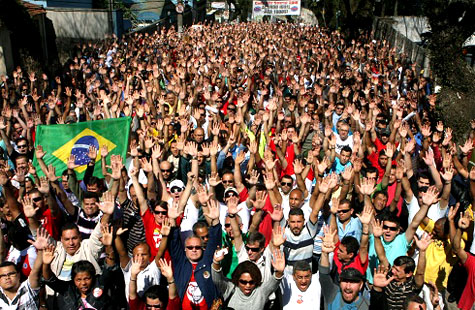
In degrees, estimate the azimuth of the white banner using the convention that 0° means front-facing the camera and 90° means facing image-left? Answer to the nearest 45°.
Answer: approximately 0°

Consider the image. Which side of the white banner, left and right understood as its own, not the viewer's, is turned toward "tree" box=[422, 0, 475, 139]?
front
